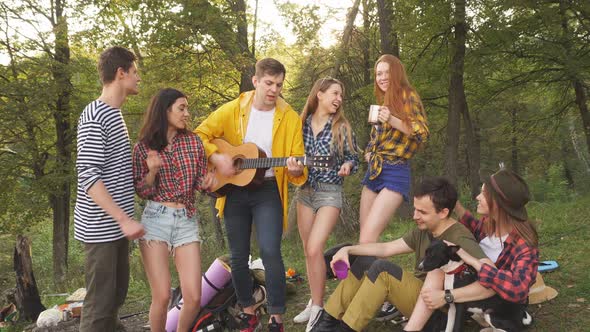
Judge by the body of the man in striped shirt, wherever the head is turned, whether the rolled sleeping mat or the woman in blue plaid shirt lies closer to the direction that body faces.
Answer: the woman in blue plaid shirt

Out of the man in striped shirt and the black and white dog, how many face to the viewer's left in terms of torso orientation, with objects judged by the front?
1

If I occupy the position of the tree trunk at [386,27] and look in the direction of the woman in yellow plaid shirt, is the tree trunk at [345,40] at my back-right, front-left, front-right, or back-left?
back-right

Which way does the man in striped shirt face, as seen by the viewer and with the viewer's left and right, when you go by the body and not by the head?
facing to the right of the viewer

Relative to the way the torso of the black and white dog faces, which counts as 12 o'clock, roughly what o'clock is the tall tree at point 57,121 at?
The tall tree is roughly at 1 o'clock from the black and white dog.

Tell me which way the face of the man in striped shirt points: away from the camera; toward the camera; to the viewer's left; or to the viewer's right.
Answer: to the viewer's right

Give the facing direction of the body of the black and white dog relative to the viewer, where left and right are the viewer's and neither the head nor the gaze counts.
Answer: facing to the left of the viewer

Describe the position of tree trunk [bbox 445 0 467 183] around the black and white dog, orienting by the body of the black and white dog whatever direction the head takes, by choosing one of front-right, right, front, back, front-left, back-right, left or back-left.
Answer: right

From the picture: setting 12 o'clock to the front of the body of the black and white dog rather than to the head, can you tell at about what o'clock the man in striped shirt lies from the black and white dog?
The man in striped shirt is roughly at 11 o'clock from the black and white dog.

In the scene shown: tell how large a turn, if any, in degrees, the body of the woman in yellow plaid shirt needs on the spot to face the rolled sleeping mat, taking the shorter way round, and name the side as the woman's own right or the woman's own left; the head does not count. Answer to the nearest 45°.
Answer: approximately 45° to the woman's own right

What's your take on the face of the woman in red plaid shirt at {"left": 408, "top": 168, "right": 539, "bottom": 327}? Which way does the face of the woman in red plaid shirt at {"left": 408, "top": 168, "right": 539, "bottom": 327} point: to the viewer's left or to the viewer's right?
to the viewer's left
